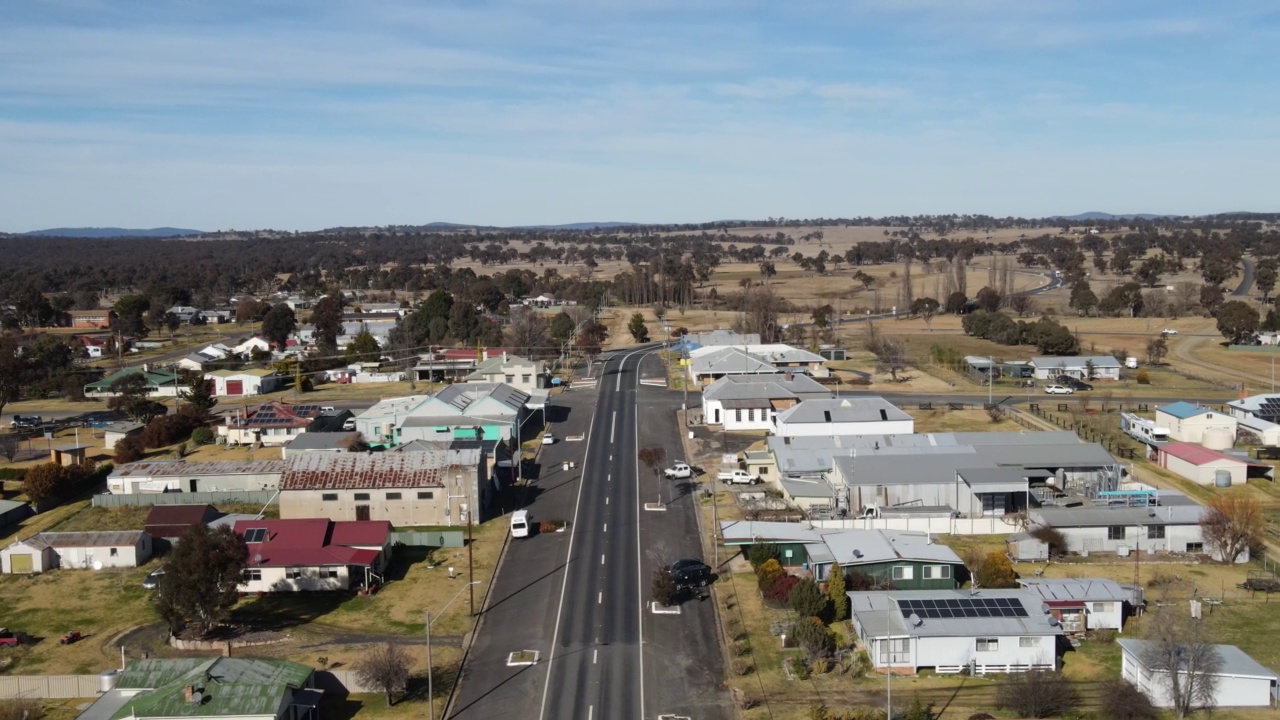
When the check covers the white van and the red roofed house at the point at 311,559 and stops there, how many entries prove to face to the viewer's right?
1

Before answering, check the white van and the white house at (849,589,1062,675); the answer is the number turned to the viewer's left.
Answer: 1

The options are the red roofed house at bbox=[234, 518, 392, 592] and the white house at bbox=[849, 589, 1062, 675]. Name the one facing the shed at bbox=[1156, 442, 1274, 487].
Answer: the red roofed house

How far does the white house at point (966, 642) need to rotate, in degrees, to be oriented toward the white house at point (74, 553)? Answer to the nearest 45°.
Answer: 0° — it already faces it

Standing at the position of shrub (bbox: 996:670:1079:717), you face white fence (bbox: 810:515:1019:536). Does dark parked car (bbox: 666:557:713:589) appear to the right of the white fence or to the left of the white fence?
left

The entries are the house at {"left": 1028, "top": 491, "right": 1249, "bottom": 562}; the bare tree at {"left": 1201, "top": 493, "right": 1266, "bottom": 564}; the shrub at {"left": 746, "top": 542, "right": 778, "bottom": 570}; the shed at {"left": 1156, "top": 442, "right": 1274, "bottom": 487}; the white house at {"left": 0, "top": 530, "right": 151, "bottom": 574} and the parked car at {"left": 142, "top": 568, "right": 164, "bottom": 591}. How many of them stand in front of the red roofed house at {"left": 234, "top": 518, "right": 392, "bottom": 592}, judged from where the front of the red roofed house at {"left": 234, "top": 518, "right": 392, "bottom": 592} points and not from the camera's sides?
4

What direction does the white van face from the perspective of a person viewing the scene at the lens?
facing away from the viewer

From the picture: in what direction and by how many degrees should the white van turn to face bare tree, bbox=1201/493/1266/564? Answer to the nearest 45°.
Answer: approximately 90° to its right

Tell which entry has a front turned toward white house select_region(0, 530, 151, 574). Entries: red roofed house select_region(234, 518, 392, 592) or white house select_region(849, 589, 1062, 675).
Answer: white house select_region(849, 589, 1062, 675)

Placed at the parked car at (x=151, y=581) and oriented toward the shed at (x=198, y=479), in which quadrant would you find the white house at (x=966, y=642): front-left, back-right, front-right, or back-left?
back-right

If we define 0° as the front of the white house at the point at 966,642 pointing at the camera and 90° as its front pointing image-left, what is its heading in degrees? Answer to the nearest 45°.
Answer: approximately 90°

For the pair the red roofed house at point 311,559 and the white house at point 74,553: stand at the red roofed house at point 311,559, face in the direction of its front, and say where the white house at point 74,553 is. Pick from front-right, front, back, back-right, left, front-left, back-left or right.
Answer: back-left

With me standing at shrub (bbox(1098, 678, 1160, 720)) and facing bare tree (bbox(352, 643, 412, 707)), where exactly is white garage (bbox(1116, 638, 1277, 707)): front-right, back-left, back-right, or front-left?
back-right

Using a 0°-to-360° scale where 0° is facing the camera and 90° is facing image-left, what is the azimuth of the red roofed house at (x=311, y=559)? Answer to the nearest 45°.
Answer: approximately 270°
